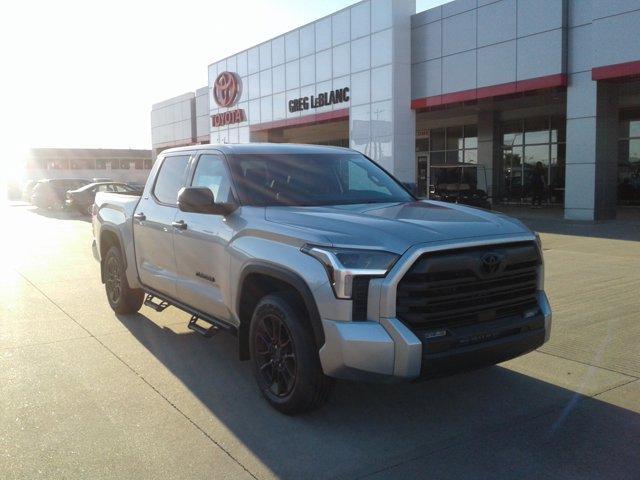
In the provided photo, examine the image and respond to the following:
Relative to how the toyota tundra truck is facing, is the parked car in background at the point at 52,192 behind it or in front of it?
behind

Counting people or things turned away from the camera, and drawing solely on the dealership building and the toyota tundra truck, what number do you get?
0

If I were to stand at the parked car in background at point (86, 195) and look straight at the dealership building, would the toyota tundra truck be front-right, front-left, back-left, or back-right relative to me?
front-right

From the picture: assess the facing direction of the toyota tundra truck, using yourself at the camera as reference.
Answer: facing the viewer and to the right of the viewer

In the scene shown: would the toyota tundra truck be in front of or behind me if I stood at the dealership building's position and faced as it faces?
in front

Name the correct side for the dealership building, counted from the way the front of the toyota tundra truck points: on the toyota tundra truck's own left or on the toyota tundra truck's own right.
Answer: on the toyota tundra truck's own left

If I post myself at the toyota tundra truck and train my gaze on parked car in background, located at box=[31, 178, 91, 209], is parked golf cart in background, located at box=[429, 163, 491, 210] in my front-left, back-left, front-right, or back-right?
front-right

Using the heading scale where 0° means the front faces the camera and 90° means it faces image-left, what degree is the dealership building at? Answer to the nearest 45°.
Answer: approximately 45°

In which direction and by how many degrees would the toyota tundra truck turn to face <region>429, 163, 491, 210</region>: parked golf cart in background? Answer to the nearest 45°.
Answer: approximately 135° to its left

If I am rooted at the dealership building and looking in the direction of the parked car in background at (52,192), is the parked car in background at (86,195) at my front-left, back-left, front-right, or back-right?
front-left

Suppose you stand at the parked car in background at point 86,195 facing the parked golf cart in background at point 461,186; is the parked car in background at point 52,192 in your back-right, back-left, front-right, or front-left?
back-left

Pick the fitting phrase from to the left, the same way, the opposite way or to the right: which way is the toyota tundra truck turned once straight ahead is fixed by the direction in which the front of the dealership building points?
to the left
